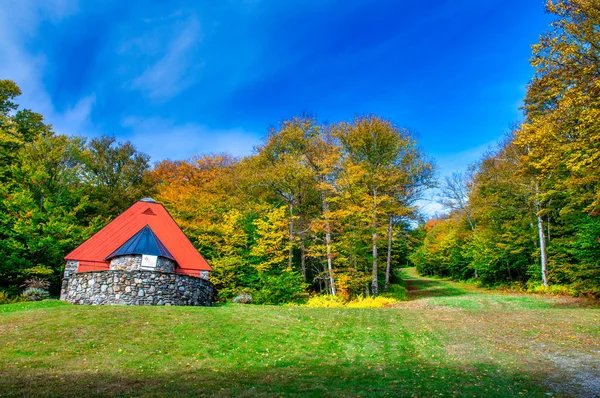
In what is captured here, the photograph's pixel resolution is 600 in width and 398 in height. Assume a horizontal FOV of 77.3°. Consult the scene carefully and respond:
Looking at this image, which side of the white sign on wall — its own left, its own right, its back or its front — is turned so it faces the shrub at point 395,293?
left

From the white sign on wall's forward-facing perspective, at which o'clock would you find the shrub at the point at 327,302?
The shrub is roughly at 9 o'clock from the white sign on wall.

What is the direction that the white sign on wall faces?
toward the camera

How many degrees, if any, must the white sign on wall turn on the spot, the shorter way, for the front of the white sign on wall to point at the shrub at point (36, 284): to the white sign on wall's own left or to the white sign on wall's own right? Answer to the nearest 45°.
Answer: approximately 135° to the white sign on wall's own right

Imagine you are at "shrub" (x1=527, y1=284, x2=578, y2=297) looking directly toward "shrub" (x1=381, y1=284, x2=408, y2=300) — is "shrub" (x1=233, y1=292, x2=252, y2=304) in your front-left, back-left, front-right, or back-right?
front-left

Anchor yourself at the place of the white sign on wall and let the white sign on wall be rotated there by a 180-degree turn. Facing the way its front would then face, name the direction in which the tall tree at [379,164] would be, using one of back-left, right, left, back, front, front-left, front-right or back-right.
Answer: right

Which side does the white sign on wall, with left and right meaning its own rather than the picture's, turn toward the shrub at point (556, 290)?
left

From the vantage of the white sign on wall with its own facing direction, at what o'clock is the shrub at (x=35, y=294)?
The shrub is roughly at 4 o'clock from the white sign on wall.
